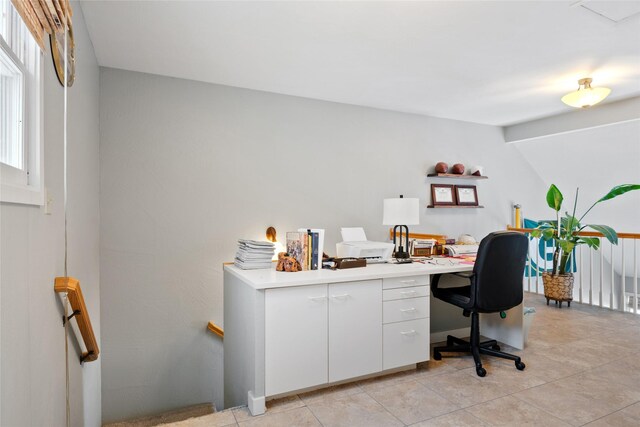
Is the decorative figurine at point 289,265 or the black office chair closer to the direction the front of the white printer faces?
the black office chair

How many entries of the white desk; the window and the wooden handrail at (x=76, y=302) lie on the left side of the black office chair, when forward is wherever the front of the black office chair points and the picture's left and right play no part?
3

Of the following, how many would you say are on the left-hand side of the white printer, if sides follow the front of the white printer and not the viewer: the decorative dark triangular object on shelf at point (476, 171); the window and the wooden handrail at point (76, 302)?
1

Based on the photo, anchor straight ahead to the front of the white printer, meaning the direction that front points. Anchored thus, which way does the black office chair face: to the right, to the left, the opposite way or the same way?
the opposite way

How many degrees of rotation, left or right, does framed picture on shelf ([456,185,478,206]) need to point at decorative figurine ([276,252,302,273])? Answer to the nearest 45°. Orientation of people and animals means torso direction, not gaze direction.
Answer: approximately 45° to its right

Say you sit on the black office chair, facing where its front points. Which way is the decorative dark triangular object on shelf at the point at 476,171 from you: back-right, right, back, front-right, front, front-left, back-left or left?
front-right

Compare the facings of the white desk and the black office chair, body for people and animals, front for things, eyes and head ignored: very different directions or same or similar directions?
very different directions

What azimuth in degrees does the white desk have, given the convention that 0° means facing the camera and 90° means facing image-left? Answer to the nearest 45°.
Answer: approximately 315°
